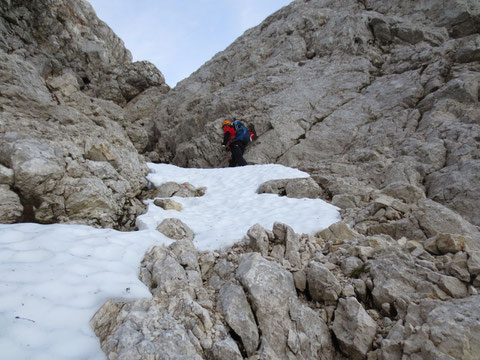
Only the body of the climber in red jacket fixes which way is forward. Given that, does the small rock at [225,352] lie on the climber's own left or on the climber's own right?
on the climber's own left

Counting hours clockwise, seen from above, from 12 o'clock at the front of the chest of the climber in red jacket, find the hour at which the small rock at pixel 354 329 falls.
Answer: The small rock is roughly at 9 o'clock from the climber in red jacket.

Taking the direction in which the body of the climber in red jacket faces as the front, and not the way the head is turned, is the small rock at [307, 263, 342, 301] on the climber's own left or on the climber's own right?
on the climber's own left

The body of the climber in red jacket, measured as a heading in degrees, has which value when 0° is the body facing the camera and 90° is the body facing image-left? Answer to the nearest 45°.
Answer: approximately 90°
